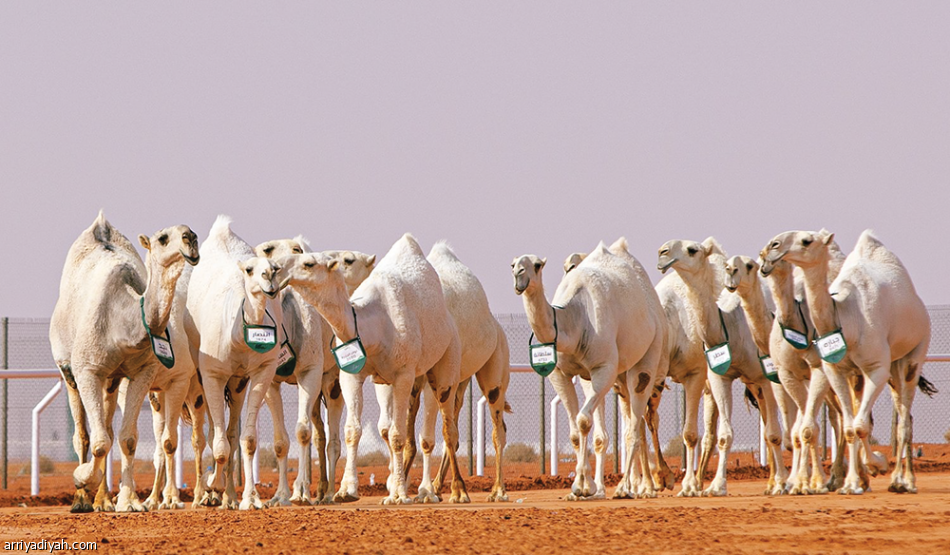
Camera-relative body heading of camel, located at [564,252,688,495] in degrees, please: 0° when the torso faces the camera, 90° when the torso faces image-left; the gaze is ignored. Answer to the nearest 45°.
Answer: approximately 45°

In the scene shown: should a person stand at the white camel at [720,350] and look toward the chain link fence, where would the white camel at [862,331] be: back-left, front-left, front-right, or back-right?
back-right

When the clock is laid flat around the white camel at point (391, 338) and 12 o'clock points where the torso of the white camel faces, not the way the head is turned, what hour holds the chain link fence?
The chain link fence is roughly at 5 o'clock from the white camel.

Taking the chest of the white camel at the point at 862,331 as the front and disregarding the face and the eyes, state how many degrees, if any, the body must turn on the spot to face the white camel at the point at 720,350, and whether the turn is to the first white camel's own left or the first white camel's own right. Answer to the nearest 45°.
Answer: approximately 90° to the first white camel's own right

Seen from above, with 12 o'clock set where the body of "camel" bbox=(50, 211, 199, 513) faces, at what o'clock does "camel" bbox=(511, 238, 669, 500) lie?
"camel" bbox=(511, 238, 669, 500) is roughly at 10 o'clock from "camel" bbox=(50, 211, 199, 513).

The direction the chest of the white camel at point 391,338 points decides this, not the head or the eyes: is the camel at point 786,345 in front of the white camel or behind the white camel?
behind

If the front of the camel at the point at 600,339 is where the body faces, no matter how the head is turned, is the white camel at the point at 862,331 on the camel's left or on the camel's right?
on the camel's left

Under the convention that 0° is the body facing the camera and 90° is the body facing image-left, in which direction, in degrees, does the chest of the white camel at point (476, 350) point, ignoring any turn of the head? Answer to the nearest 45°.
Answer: approximately 45°

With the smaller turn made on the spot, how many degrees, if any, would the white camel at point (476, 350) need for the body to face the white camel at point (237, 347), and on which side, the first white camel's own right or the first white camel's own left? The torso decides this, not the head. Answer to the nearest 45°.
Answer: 0° — it already faces it

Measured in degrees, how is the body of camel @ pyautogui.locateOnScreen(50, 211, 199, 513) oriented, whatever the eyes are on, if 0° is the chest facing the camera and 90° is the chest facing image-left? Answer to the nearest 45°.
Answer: approximately 315°

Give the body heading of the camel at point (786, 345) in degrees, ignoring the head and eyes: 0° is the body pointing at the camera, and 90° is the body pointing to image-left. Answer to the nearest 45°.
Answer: approximately 45°

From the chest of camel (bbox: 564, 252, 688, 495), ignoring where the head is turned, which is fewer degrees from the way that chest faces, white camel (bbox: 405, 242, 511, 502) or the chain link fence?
the white camel
